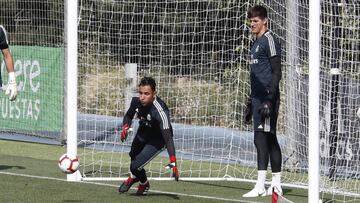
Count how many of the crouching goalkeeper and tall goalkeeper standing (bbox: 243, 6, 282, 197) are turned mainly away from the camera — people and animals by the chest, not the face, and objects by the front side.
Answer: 0

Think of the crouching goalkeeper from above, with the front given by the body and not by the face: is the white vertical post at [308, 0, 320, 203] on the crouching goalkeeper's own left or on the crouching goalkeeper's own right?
on the crouching goalkeeper's own left

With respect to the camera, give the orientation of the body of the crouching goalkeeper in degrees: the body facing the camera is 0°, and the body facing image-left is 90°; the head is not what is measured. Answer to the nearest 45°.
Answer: approximately 45°

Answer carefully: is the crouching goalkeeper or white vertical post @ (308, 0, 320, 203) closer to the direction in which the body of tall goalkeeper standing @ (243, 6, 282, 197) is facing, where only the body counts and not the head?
the crouching goalkeeper

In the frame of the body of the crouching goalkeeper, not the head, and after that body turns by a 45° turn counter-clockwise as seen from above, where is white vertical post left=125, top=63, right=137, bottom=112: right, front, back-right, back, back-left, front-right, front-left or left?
back

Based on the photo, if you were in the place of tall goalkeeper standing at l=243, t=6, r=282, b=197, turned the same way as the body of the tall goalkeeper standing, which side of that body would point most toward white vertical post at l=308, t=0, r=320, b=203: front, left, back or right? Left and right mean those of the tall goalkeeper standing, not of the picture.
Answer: left

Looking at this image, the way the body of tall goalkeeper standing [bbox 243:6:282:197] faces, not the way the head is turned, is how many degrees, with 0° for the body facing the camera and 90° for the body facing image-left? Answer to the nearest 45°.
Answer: approximately 45°

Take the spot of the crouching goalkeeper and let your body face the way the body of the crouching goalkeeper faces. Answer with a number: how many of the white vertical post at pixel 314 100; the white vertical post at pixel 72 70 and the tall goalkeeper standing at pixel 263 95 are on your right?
1
